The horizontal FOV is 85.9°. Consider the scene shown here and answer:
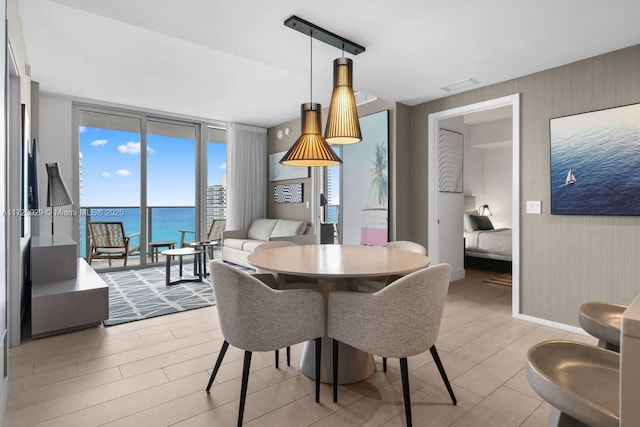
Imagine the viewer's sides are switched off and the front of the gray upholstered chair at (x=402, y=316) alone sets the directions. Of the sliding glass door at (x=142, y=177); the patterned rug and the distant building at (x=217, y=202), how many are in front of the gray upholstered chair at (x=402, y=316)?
3

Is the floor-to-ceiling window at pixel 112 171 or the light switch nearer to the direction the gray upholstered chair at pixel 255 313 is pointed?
the light switch

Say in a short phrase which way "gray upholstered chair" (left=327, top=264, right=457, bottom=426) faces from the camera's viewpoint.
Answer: facing away from the viewer and to the left of the viewer

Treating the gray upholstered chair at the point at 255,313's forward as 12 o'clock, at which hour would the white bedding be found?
The white bedding is roughly at 12 o'clock from the gray upholstered chair.

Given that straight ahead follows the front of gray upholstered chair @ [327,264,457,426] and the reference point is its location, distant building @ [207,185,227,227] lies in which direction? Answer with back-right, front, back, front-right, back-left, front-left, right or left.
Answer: front

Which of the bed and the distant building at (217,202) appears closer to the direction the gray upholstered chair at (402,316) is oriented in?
the distant building

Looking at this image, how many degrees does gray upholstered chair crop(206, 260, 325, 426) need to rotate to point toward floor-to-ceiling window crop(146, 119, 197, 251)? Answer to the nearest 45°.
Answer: approximately 45° to its left

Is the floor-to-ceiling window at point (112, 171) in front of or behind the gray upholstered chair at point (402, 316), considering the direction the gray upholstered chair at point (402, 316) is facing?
in front

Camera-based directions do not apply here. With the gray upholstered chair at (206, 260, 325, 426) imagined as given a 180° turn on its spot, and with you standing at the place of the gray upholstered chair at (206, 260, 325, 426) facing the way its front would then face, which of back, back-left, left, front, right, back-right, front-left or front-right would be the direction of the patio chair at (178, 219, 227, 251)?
back-right

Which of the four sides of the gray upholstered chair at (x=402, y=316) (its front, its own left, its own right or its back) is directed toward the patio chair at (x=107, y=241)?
front

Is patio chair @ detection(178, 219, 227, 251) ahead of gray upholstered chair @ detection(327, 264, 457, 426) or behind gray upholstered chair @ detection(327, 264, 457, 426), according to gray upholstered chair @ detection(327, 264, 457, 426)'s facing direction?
ahead

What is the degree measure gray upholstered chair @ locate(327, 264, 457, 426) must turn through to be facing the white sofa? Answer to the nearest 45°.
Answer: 0° — it already faces it

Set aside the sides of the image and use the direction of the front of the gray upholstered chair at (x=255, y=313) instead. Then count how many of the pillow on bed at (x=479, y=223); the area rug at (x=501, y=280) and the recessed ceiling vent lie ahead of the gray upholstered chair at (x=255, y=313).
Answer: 3

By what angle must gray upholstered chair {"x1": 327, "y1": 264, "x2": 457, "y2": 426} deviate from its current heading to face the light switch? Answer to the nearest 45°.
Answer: approximately 90° to its right

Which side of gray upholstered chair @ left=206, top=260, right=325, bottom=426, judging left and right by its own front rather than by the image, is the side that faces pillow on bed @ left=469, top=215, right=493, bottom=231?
front

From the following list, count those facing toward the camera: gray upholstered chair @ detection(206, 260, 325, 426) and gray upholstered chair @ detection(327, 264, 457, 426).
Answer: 0

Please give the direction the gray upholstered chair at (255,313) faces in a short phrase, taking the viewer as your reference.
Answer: facing away from the viewer and to the right of the viewer

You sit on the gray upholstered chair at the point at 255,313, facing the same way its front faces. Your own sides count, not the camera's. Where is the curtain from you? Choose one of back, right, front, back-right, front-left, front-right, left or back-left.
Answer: front-left

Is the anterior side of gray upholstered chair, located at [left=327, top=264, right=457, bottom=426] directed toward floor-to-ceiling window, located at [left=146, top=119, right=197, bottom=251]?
yes

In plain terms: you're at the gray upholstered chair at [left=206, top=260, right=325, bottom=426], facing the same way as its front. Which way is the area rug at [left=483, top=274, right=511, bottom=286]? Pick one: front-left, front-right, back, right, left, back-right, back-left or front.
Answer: front
